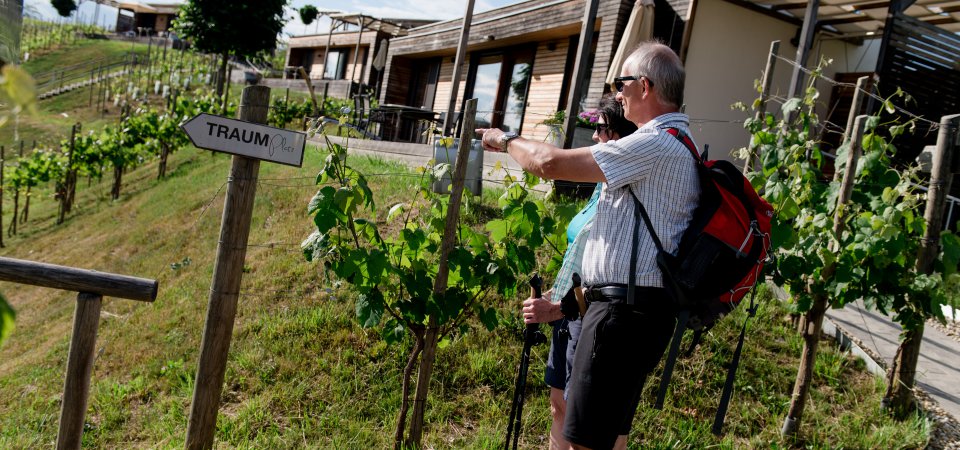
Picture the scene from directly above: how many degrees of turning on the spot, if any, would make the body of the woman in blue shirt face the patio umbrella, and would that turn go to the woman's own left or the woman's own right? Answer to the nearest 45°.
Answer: approximately 90° to the woman's own right

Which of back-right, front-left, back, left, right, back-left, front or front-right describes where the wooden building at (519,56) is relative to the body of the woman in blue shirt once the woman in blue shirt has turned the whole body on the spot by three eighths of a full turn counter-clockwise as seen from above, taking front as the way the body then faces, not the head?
back-left

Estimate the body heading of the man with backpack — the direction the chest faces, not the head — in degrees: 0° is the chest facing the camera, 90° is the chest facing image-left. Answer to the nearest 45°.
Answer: approximately 90°

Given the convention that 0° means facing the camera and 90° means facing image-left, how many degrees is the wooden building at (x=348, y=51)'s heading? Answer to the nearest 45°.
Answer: approximately 45°

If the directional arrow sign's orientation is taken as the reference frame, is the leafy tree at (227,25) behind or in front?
behind

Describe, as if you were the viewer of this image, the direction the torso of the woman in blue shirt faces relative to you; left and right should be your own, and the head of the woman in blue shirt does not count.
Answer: facing to the left of the viewer

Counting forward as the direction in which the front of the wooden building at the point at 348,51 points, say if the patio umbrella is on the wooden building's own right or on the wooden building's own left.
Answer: on the wooden building's own left

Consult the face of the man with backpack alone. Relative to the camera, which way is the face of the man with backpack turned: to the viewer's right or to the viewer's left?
to the viewer's left

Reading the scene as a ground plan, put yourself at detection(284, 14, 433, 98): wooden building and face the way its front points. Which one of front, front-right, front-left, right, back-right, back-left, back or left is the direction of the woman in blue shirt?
front-left

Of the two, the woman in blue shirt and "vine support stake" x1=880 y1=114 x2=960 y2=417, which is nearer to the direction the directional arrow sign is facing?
the woman in blue shirt
